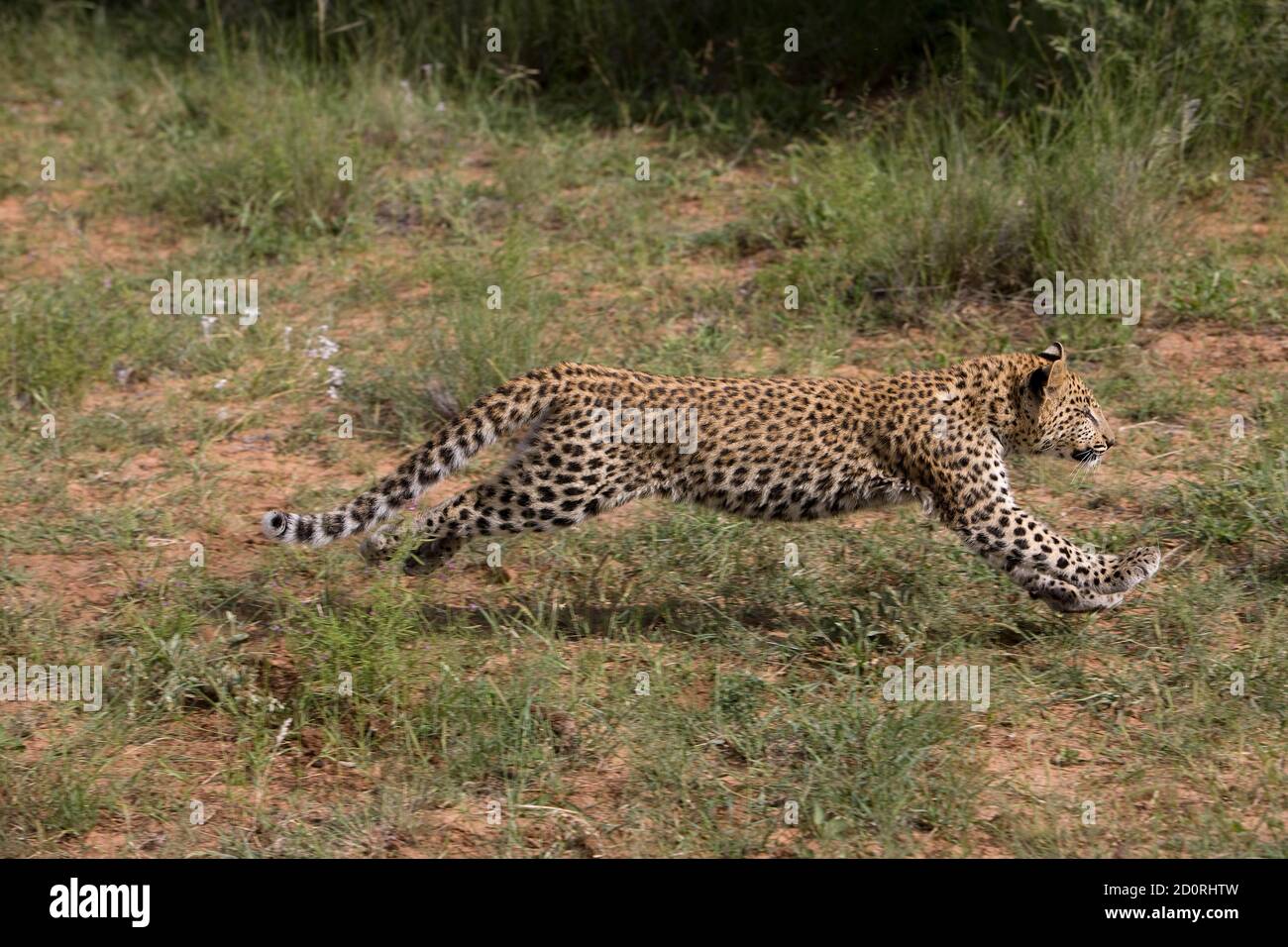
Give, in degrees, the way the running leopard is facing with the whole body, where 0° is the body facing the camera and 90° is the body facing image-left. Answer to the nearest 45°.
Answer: approximately 270°
